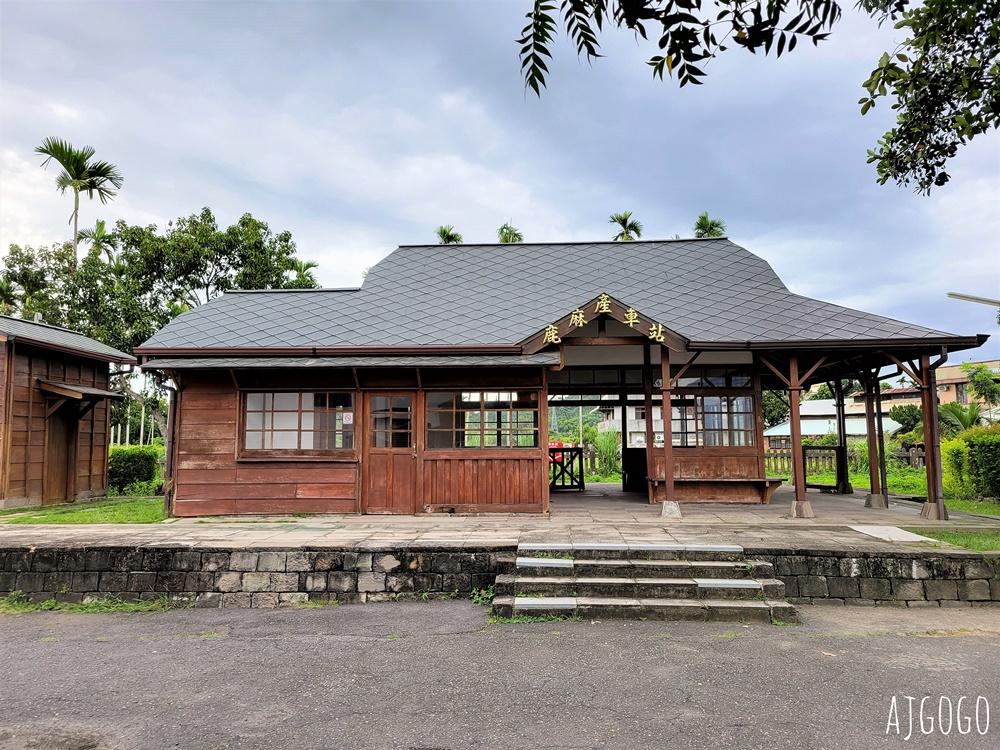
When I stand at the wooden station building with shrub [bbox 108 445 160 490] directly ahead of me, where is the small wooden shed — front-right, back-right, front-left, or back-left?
front-left

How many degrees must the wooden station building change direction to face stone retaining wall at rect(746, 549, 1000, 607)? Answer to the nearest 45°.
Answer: approximately 45° to its left

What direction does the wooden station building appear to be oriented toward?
toward the camera

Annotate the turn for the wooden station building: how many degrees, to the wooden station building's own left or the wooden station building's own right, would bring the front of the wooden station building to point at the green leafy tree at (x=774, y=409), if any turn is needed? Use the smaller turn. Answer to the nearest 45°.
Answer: approximately 135° to the wooden station building's own left

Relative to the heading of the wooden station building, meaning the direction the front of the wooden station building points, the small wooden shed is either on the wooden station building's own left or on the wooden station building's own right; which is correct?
on the wooden station building's own right

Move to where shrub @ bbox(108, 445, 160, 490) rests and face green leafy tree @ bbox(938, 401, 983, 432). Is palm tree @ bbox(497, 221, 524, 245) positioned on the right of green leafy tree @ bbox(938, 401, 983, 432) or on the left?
left

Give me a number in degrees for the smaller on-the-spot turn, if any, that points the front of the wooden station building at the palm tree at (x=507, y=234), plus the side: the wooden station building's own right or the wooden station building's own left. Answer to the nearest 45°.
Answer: approximately 180°

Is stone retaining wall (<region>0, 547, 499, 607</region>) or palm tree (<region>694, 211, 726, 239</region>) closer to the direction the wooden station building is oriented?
the stone retaining wall

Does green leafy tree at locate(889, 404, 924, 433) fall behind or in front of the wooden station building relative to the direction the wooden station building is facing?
behind

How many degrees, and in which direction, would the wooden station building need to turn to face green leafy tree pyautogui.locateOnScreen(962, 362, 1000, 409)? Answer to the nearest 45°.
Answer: approximately 135° to its left
